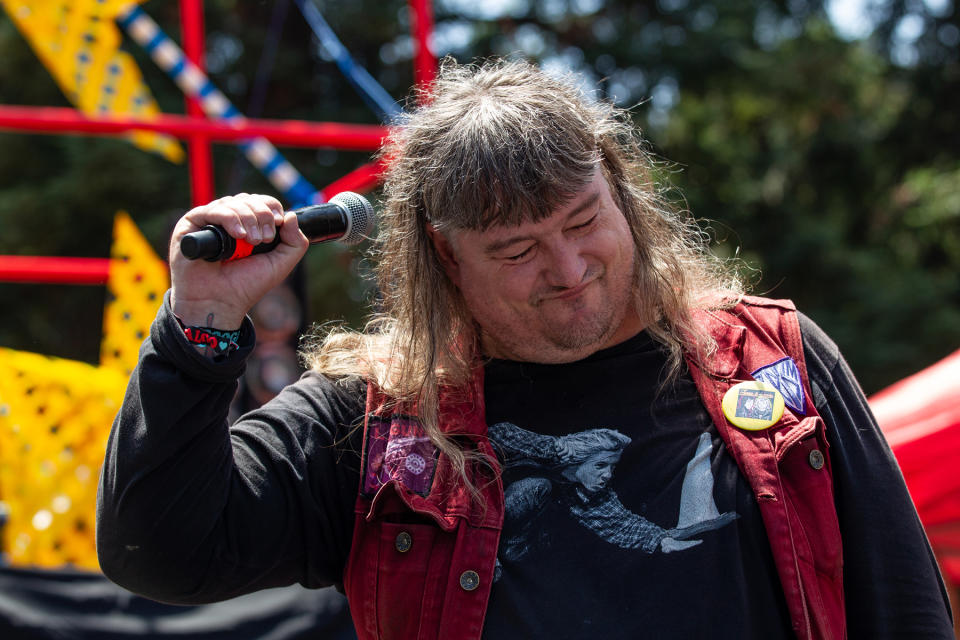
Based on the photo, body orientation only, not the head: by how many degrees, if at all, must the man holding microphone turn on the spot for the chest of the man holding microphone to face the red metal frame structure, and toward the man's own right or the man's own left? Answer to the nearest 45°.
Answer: approximately 135° to the man's own right

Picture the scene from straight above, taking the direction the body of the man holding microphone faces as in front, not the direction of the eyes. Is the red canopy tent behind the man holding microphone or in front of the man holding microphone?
behind

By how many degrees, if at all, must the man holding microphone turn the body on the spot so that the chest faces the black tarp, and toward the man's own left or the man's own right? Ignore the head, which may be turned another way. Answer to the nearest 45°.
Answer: approximately 135° to the man's own right

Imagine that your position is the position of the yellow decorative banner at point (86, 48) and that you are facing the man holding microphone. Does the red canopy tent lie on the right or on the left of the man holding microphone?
left

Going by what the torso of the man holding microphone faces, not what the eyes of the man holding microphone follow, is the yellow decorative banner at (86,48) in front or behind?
behind

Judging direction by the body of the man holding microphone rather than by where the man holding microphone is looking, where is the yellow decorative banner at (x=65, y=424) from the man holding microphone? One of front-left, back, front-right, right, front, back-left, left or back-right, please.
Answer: back-right

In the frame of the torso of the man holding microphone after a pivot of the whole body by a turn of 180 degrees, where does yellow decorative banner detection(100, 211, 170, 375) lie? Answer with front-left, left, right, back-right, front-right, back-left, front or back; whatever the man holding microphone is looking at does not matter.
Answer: front-left

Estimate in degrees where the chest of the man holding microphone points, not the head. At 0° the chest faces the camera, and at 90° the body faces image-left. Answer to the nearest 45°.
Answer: approximately 0°
